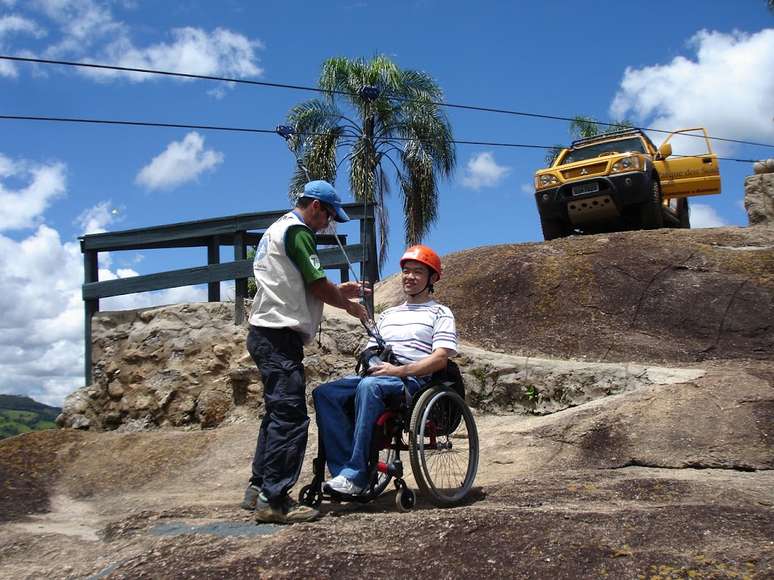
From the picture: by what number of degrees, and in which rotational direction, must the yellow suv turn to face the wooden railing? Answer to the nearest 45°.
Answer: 0° — it already faces it

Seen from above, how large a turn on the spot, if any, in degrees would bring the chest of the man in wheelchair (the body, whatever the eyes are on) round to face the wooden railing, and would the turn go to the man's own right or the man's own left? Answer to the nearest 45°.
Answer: approximately 90° to the man's own right

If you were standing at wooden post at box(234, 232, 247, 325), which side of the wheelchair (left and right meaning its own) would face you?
right

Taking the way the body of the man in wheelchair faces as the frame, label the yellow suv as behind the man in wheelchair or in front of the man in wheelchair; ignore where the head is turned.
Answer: behind

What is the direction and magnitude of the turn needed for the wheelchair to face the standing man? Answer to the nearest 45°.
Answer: approximately 45° to its right

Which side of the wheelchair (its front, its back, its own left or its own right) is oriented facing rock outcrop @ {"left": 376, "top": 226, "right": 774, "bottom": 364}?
back

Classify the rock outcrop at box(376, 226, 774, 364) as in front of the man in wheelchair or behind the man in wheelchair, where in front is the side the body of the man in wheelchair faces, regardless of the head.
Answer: behind

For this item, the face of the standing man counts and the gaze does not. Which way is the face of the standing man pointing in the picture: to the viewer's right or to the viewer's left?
to the viewer's right

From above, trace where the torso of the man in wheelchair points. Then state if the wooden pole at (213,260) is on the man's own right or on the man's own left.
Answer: on the man's own right

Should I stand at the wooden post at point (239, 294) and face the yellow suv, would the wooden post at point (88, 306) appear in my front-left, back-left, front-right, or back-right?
back-left
